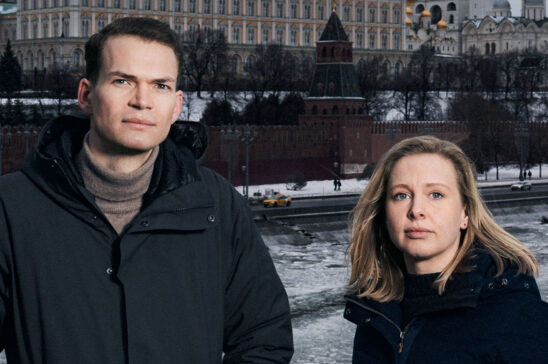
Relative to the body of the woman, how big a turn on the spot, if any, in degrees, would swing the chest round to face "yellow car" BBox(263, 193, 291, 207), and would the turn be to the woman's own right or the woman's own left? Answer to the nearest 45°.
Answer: approximately 135° to the woman's own right

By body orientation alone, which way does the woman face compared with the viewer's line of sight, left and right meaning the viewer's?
facing the viewer and to the left of the viewer

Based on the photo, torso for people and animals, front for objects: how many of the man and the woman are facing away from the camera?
0

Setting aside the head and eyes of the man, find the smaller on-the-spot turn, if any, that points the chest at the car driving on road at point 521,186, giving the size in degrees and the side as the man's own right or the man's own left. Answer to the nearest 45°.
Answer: approximately 180°

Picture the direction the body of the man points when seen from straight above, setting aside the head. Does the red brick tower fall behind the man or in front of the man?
behind

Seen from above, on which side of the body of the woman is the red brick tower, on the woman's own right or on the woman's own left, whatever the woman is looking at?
on the woman's own right

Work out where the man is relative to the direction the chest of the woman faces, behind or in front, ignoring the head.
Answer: in front

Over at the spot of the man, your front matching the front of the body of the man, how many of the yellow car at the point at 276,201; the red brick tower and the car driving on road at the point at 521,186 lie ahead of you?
0

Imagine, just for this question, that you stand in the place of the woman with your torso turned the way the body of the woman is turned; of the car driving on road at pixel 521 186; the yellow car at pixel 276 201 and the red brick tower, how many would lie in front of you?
0

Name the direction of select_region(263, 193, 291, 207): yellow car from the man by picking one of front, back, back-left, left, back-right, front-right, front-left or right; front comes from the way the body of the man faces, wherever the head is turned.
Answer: back

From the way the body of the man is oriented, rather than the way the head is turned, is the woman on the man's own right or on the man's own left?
on the man's own left

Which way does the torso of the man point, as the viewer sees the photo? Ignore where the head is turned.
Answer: toward the camera
